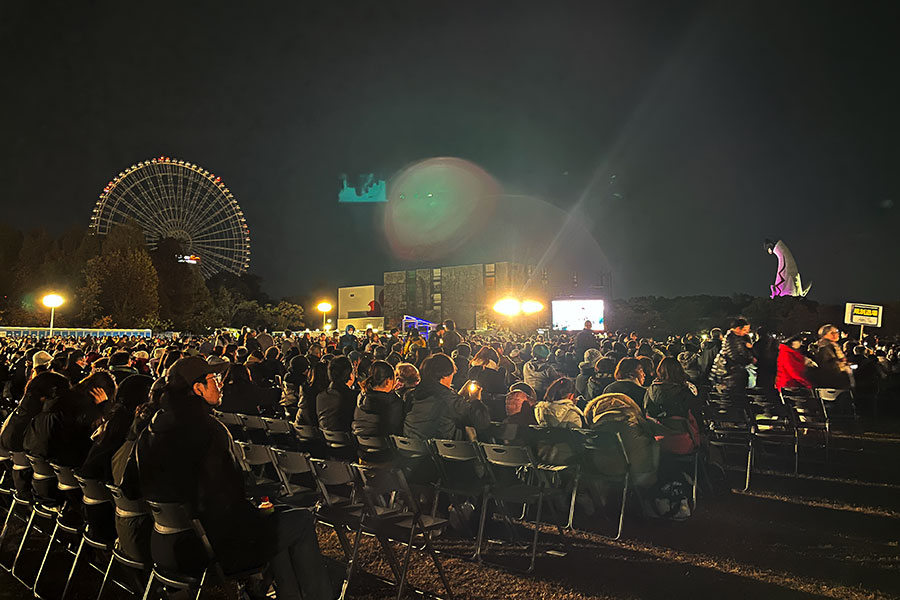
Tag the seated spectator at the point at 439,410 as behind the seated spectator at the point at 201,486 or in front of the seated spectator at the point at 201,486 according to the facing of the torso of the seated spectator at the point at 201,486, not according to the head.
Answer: in front

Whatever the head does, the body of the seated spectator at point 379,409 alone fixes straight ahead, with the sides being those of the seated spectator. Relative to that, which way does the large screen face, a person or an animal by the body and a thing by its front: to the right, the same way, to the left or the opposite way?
the opposite way

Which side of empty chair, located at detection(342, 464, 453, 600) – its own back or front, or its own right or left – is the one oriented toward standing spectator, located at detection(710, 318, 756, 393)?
front

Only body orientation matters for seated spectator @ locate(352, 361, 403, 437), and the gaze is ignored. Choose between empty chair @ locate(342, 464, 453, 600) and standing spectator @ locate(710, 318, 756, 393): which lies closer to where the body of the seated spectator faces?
the standing spectator

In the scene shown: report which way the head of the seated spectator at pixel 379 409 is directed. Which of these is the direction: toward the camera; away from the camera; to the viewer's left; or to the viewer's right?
away from the camera

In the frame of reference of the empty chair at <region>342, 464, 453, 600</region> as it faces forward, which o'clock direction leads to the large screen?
The large screen is roughly at 11 o'clock from the empty chair.

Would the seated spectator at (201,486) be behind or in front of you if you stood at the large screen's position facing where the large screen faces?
in front

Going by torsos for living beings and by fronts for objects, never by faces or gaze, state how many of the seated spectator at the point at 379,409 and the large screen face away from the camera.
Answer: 1

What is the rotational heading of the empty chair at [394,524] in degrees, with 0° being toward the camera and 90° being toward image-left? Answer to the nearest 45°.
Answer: approximately 225°

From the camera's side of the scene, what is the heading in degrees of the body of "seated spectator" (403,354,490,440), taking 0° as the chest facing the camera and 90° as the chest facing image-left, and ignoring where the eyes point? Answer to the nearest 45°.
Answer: approximately 225°

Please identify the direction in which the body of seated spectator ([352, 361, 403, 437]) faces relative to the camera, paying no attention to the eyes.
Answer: away from the camera

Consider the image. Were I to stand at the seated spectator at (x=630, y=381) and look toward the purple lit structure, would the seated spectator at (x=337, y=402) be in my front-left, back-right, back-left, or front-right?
back-left

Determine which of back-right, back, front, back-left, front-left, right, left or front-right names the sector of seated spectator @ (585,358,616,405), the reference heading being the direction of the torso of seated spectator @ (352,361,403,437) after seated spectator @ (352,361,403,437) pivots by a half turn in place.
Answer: back-left
